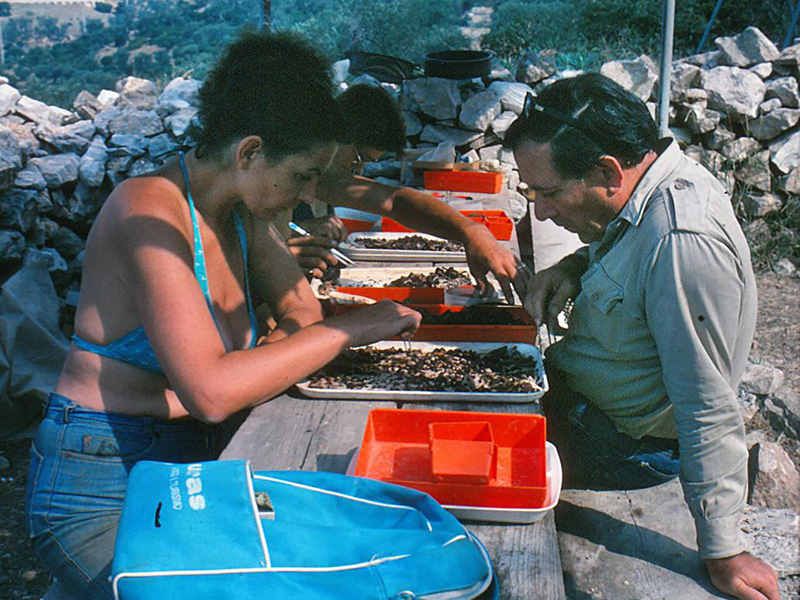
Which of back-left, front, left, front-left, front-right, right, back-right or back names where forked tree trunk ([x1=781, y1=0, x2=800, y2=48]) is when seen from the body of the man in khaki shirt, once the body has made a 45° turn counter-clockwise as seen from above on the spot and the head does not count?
back-right

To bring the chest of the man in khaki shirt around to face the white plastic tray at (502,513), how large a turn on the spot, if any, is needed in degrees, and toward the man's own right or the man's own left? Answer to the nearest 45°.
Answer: approximately 90° to the man's own left

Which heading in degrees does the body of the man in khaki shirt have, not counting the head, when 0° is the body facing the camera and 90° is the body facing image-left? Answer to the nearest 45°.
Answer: approximately 90°

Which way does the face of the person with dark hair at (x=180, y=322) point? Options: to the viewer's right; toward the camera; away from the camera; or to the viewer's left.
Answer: to the viewer's right

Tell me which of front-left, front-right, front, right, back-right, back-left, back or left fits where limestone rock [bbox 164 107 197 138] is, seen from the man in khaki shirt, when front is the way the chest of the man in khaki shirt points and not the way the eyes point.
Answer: front-right

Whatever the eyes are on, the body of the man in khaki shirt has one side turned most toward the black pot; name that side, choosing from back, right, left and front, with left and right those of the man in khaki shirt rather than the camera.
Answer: right

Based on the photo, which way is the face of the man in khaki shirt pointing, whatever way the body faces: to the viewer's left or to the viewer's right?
to the viewer's left

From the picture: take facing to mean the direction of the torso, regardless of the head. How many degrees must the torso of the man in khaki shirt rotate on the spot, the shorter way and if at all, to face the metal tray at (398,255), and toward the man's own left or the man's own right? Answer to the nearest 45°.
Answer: approximately 45° to the man's own right

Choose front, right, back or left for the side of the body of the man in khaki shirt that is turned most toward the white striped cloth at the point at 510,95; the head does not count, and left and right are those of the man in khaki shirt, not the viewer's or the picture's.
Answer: right

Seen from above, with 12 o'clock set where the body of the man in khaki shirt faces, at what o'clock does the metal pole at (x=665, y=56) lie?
The metal pole is roughly at 3 o'clock from the man in khaki shirt.
